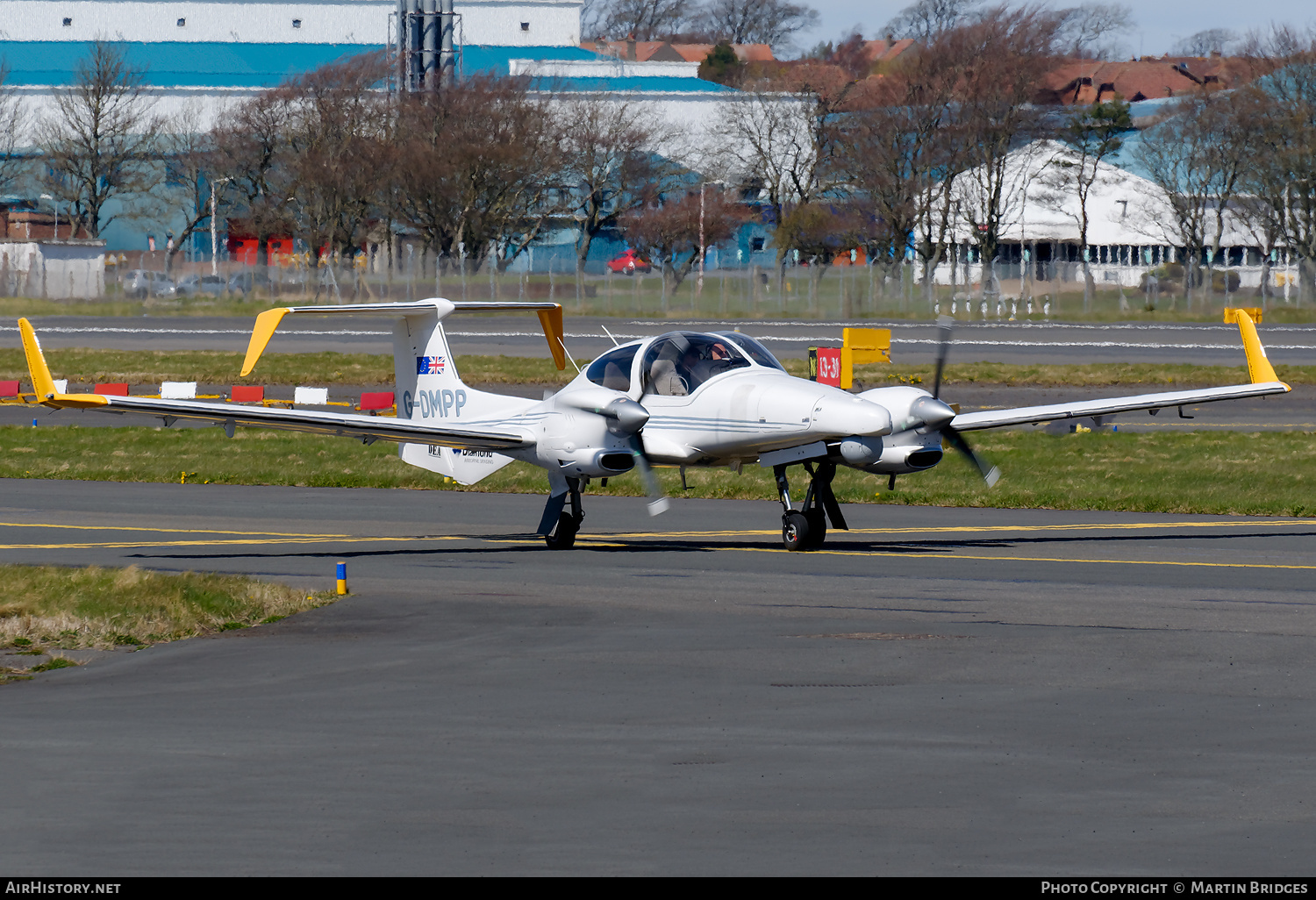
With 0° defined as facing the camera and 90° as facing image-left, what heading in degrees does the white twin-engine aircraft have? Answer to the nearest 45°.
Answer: approximately 315°
